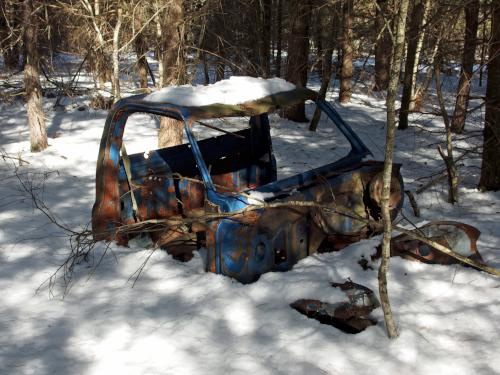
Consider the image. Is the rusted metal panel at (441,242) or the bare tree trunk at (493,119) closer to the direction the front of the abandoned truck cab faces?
the rusted metal panel

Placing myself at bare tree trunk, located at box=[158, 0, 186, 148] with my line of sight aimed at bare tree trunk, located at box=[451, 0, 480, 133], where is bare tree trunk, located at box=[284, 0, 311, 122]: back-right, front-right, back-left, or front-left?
front-left

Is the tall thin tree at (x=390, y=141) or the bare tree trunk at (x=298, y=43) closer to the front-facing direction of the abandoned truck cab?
the tall thin tree

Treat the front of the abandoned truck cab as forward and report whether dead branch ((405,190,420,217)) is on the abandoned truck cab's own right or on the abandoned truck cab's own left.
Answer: on the abandoned truck cab's own left

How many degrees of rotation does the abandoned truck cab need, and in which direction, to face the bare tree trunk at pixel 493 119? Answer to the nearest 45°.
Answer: approximately 90° to its left

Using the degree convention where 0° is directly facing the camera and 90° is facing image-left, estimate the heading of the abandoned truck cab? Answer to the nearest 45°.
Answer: approximately 315°

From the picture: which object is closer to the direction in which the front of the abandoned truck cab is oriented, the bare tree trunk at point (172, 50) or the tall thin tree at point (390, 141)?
the tall thin tree

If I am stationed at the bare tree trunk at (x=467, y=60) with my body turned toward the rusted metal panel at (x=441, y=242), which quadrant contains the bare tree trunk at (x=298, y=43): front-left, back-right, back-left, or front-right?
back-right

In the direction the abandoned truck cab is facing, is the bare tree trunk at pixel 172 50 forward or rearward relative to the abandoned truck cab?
rearward

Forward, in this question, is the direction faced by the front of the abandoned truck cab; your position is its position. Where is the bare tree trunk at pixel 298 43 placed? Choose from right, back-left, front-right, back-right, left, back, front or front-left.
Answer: back-left
